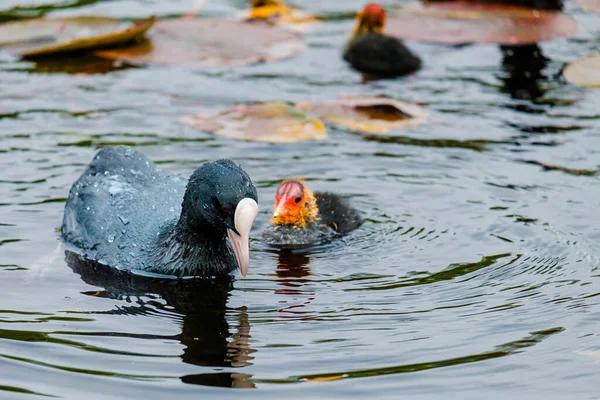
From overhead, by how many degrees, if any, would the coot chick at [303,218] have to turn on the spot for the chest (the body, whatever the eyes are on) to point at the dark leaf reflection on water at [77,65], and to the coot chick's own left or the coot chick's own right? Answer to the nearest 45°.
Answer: approximately 90° to the coot chick's own right

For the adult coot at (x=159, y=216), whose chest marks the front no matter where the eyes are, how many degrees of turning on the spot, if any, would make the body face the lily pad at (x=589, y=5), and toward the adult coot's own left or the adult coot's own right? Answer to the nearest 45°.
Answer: approximately 90° to the adult coot's own left

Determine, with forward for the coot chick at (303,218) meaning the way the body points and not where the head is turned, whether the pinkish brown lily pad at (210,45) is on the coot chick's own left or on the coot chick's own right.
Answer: on the coot chick's own right

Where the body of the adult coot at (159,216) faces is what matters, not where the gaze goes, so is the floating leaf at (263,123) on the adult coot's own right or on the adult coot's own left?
on the adult coot's own left

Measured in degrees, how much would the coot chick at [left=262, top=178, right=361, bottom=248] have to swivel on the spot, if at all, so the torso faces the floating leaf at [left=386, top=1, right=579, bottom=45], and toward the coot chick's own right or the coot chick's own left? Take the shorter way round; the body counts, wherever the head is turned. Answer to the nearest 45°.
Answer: approximately 135° to the coot chick's own right

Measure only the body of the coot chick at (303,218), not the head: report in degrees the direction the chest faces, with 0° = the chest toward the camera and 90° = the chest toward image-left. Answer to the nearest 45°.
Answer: approximately 45°

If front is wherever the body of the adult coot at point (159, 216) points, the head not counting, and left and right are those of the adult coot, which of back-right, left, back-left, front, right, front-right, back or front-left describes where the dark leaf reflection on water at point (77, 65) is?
back-left
